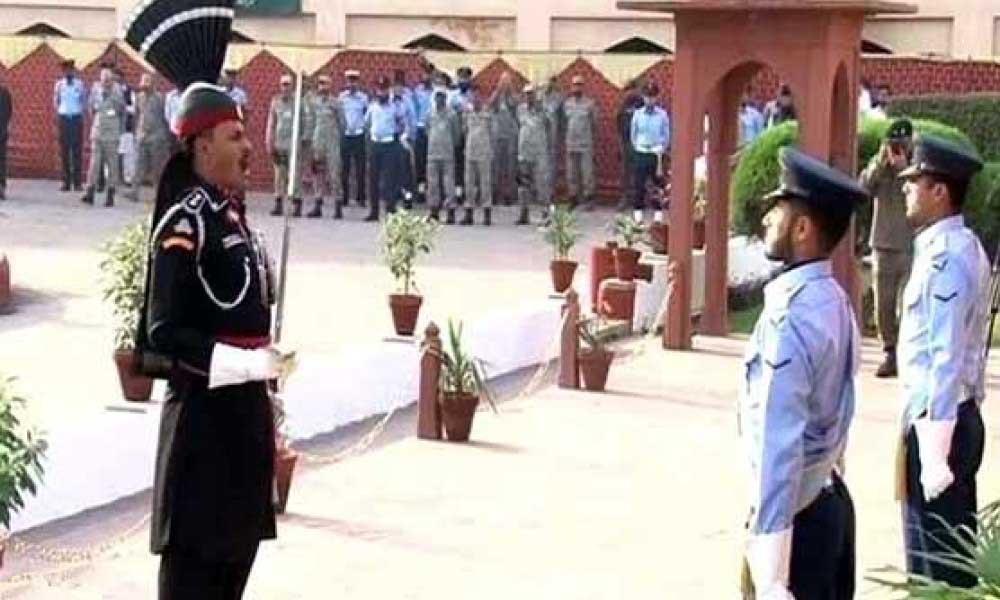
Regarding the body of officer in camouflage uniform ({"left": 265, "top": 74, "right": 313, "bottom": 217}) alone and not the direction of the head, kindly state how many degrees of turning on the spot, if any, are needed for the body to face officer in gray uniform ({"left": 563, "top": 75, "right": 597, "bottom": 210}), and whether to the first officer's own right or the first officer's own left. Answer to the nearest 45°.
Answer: approximately 90° to the first officer's own left

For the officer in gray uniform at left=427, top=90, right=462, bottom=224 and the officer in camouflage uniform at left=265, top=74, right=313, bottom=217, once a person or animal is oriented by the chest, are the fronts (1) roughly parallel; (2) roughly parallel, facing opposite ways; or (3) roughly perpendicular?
roughly parallel

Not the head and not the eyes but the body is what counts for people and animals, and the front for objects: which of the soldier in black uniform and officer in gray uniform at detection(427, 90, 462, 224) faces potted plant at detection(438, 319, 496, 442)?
the officer in gray uniform

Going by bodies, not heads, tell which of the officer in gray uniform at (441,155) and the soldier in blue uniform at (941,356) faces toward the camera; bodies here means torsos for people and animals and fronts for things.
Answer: the officer in gray uniform

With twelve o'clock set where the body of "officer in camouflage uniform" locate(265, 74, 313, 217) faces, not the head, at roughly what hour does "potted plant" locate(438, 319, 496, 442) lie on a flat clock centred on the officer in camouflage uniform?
The potted plant is roughly at 12 o'clock from the officer in camouflage uniform.

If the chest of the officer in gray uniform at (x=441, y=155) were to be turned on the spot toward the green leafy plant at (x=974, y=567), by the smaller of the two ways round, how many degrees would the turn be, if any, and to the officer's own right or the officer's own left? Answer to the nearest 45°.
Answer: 0° — they already face it

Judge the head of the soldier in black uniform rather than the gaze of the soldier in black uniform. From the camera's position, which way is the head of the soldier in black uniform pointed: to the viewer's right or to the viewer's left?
to the viewer's right

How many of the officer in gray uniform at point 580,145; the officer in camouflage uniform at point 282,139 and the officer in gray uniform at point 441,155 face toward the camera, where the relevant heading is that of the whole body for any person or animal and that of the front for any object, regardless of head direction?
3

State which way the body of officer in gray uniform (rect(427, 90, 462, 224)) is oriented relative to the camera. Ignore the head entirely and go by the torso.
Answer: toward the camera

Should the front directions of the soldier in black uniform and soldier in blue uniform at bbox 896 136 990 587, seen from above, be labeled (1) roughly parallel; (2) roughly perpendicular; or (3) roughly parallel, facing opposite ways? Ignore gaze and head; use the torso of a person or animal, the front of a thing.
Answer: roughly parallel, facing opposite ways

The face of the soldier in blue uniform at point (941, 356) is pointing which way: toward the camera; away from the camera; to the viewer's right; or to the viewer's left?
to the viewer's left

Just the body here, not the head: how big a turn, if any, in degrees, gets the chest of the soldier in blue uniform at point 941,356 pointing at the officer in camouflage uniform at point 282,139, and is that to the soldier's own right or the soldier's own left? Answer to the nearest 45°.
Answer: approximately 45° to the soldier's own right

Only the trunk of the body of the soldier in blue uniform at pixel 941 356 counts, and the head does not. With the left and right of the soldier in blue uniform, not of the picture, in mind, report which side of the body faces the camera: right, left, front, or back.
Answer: left

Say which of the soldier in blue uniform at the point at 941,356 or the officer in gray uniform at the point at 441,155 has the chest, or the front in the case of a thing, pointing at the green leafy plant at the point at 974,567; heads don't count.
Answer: the officer in gray uniform

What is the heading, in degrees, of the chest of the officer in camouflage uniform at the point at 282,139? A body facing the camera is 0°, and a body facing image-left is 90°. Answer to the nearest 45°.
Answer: approximately 0°

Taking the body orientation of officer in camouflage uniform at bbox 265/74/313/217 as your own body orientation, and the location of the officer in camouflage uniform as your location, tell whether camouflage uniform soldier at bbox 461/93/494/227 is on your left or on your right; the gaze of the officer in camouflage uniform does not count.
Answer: on your left

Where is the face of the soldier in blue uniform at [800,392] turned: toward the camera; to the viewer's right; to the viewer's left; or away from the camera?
to the viewer's left
